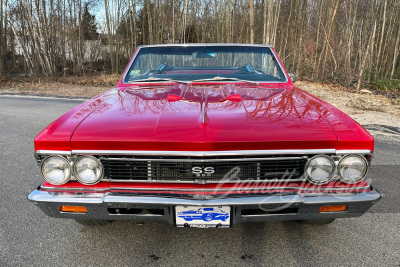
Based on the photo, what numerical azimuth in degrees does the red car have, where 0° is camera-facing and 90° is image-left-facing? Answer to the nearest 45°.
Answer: approximately 0°

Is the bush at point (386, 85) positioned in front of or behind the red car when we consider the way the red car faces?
behind
